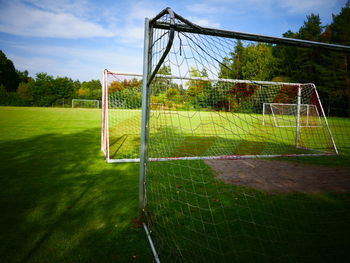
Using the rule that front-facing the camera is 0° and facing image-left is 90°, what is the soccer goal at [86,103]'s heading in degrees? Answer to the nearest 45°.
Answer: approximately 0°

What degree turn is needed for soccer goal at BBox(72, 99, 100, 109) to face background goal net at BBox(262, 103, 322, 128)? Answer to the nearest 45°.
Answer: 0° — it already faces it
